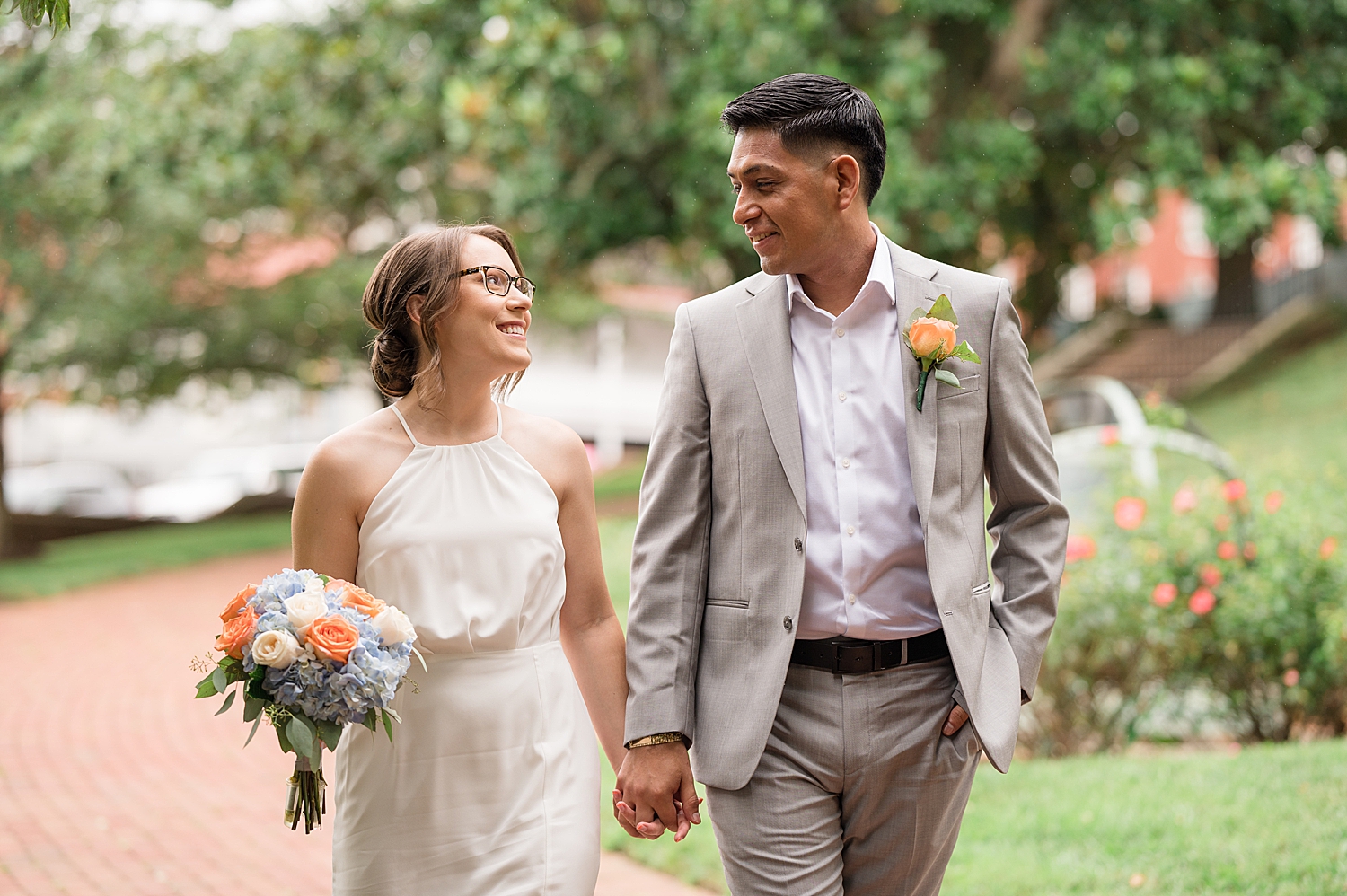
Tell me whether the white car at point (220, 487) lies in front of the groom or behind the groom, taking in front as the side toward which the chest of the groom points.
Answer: behind

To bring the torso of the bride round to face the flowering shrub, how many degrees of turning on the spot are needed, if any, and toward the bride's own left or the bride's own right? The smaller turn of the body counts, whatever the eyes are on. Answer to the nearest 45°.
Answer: approximately 135° to the bride's own left

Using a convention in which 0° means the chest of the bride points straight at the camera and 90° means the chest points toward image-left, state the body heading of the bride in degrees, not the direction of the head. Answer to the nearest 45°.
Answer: approximately 0°

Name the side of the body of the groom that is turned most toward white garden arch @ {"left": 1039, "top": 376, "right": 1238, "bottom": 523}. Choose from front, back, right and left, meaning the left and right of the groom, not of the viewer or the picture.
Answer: back
